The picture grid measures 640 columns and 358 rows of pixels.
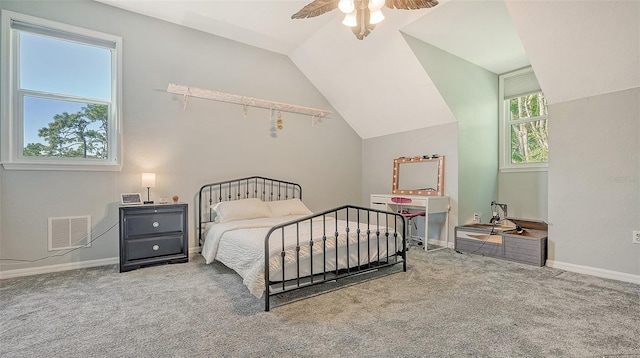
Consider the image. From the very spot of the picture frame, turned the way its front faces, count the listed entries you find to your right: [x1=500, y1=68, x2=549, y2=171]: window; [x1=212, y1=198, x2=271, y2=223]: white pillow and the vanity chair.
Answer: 0

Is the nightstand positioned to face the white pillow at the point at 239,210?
no

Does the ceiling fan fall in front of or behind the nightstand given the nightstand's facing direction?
in front

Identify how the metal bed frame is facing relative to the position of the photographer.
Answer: facing the viewer and to the right of the viewer

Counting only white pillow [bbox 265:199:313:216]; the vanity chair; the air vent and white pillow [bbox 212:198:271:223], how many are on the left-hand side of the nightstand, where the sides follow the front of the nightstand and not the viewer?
3

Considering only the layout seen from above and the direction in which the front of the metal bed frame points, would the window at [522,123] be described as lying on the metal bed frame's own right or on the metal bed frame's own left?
on the metal bed frame's own left

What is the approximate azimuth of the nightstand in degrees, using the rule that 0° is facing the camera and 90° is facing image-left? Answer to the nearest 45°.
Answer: approximately 0°

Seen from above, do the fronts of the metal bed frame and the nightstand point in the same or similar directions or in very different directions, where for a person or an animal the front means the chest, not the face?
same or similar directions

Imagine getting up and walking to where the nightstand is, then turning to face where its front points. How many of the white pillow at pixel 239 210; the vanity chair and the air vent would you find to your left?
2

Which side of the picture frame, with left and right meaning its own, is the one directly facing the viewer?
front

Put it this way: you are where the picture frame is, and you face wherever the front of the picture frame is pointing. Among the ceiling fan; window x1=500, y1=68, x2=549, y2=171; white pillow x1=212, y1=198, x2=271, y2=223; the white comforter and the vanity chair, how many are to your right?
0

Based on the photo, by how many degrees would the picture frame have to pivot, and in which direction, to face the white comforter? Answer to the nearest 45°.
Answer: approximately 45° to its left

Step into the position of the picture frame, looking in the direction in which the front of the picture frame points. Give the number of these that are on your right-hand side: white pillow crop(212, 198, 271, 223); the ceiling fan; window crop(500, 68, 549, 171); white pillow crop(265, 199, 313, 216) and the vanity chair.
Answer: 0

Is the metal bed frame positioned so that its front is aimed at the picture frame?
no

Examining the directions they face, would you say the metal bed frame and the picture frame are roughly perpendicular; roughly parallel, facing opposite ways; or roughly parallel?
roughly parallel
